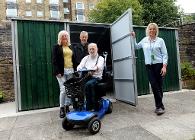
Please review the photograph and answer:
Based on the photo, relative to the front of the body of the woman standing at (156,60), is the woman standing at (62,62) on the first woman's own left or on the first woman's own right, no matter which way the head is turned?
on the first woman's own right

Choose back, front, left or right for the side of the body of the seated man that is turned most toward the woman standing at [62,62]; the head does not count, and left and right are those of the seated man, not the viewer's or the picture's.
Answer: right

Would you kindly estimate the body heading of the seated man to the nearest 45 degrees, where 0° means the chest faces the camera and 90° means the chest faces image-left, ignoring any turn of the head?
approximately 45°

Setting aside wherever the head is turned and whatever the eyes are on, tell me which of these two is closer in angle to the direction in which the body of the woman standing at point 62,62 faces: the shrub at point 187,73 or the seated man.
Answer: the seated man

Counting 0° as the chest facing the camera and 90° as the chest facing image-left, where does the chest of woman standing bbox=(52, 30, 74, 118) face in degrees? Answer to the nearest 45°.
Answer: approximately 315°
